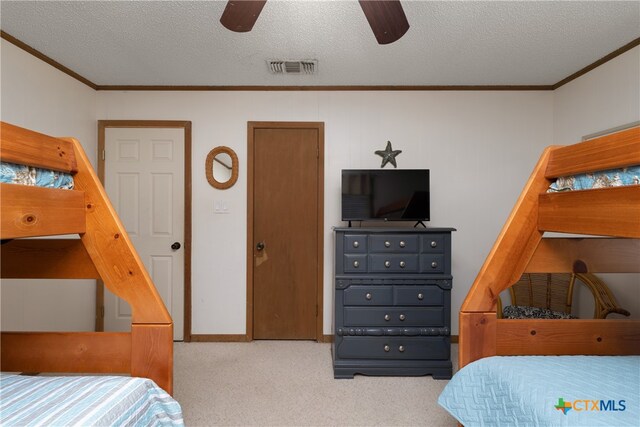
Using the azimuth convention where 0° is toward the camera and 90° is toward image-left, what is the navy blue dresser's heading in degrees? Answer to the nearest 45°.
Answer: approximately 0°

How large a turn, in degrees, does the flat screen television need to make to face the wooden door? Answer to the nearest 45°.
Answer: approximately 90° to its right

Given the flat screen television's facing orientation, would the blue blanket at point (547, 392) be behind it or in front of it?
in front

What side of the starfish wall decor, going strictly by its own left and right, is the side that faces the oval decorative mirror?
right

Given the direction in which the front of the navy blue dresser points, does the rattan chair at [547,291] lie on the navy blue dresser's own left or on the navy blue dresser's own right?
on the navy blue dresser's own left

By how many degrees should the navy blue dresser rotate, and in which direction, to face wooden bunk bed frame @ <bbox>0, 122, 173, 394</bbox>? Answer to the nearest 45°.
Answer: approximately 45° to its right

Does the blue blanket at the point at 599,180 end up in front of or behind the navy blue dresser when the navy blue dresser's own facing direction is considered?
in front

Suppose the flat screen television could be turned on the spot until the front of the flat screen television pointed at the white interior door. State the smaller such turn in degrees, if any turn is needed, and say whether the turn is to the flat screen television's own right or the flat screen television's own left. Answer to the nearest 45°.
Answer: approximately 90° to the flat screen television's own right

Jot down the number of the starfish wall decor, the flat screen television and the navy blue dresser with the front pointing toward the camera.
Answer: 3

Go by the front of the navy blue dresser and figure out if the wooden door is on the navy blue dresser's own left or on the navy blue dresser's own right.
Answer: on the navy blue dresser's own right

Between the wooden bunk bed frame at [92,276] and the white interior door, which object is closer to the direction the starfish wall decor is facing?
the wooden bunk bed frame

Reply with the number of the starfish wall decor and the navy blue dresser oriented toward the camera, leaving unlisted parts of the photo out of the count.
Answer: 2
